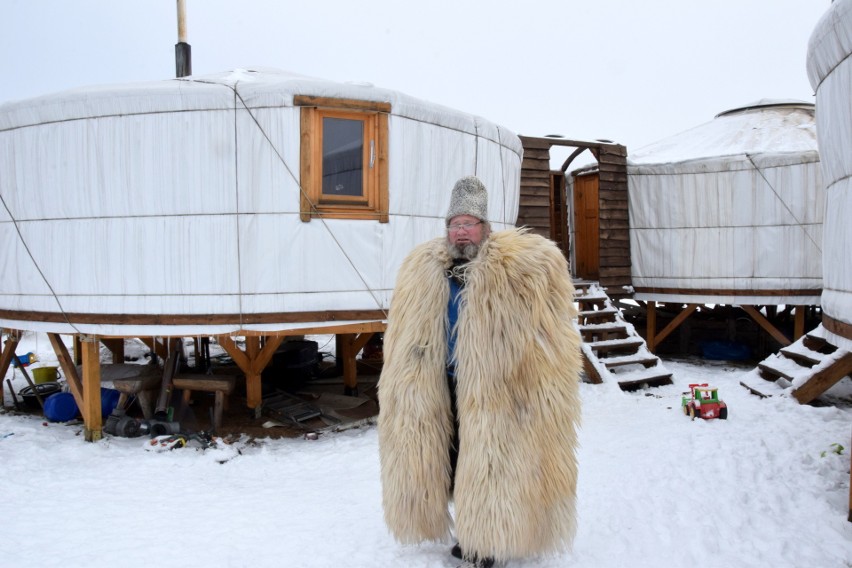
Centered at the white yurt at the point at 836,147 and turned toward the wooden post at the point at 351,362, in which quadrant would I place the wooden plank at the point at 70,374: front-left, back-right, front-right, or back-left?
front-left

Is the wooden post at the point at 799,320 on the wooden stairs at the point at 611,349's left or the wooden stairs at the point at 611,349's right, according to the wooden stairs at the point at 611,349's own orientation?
on its left

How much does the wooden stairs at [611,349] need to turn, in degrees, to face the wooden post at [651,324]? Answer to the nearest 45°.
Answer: approximately 135° to its left

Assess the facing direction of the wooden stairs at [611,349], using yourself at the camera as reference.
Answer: facing the viewer and to the right of the viewer

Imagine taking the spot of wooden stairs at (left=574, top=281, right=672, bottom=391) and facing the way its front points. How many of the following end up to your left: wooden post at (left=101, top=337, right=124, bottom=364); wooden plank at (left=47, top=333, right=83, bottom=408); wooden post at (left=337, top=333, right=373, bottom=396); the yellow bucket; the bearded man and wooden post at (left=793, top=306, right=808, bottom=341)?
1
